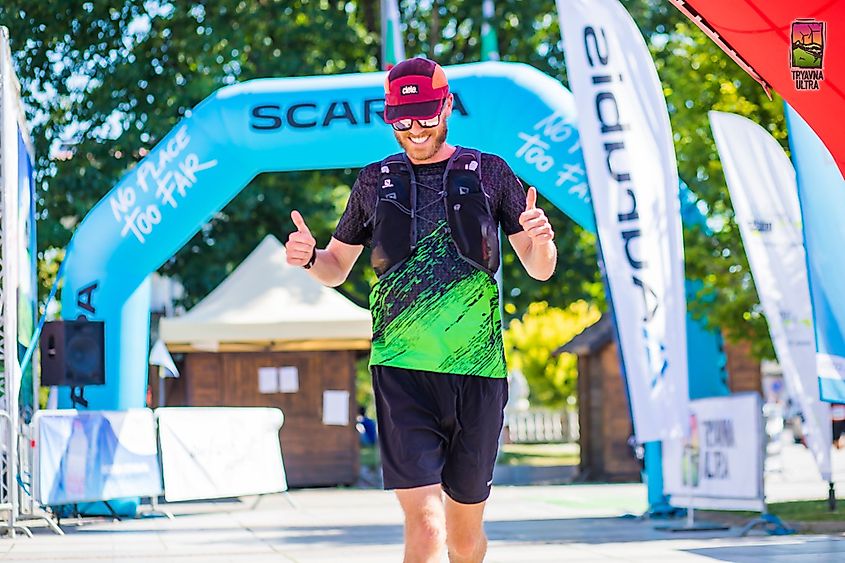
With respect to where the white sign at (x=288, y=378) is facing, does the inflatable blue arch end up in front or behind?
in front

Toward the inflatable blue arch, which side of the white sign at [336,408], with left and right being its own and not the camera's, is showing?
front

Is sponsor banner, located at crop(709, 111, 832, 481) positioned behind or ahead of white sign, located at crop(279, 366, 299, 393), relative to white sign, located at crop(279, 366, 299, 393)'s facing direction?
ahead

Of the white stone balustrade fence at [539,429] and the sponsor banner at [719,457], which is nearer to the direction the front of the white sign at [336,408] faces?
the sponsor banner

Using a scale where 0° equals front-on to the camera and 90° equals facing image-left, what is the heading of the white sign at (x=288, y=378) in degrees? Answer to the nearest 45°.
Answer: approximately 0°

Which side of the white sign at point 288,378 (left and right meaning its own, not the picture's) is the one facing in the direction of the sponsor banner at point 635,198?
front

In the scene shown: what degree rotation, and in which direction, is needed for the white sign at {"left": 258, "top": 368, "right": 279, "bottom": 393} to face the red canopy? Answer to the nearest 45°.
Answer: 0° — it already faces it

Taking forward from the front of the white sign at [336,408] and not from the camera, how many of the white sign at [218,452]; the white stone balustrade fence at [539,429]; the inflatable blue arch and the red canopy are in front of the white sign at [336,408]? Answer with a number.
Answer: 3

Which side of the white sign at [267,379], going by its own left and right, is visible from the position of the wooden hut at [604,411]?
left
